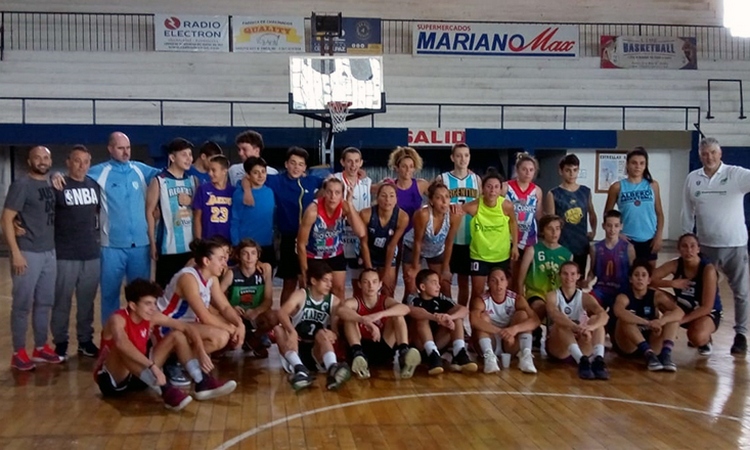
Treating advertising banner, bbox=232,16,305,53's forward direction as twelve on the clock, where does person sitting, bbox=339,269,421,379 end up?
The person sitting is roughly at 12 o'clock from the advertising banner.

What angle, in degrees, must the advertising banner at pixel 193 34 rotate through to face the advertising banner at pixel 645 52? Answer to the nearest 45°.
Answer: approximately 90° to its left

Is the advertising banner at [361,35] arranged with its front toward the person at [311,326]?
yes

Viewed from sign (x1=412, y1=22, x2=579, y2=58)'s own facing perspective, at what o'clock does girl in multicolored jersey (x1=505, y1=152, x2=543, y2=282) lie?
The girl in multicolored jersey is roughly at 12 o'clock from the sign.

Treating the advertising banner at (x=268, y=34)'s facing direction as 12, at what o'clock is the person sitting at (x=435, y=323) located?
The person sitting is roughly at 12 o'clock from the advertising banner.

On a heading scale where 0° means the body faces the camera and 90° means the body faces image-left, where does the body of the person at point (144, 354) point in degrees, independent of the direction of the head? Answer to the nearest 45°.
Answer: approximately 315°

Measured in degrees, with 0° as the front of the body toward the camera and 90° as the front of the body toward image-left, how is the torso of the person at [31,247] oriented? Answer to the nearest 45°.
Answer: approximately 315°

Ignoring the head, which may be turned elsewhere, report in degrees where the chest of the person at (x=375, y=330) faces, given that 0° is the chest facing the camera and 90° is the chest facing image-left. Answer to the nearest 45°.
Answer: approximately 0°
